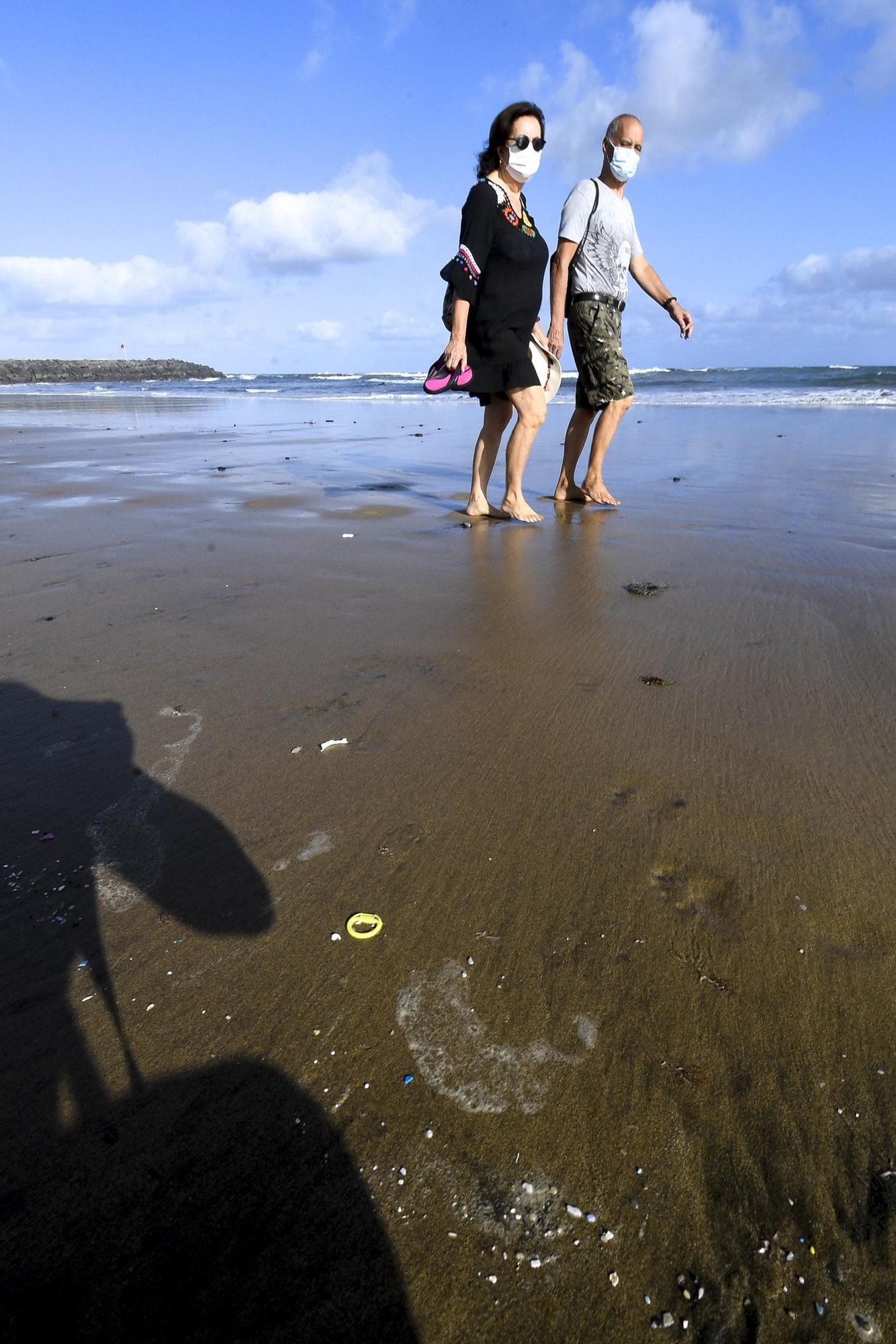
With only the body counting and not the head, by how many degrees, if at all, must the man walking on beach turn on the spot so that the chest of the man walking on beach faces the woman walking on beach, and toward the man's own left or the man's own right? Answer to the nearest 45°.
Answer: approximately 90° to the man's own right

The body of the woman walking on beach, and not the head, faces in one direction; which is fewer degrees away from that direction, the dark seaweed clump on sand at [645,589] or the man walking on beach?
the dark seaweed clump on sand

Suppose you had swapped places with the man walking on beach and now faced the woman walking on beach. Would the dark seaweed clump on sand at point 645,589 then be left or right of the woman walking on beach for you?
left
